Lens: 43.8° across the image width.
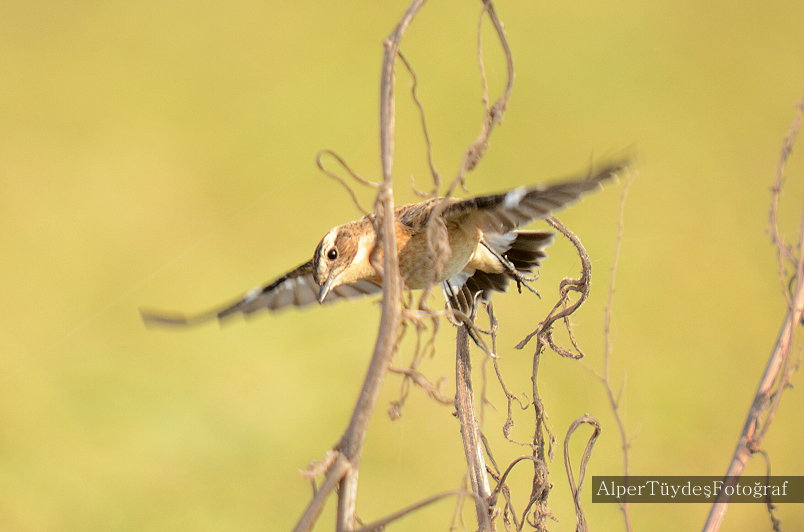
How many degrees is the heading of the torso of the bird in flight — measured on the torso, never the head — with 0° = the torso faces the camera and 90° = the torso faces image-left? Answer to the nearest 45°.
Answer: approximately 45°

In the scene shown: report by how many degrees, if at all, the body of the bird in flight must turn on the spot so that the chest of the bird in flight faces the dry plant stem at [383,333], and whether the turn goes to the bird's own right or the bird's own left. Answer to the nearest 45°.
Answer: approximately 45° to the bird's own left

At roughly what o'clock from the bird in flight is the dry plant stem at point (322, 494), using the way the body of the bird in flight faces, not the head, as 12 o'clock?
The dry plant stem is roughly at 11 o'clock from the bird in flight.
